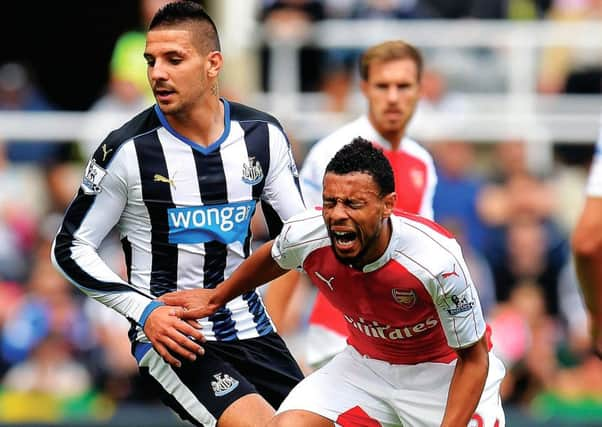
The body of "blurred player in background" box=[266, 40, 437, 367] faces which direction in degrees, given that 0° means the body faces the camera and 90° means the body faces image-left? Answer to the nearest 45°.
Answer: approximately 315°

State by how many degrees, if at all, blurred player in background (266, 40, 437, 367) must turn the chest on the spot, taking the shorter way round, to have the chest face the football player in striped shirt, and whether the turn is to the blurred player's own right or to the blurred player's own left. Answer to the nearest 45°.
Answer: approximately 90° to the blurred player's own right
